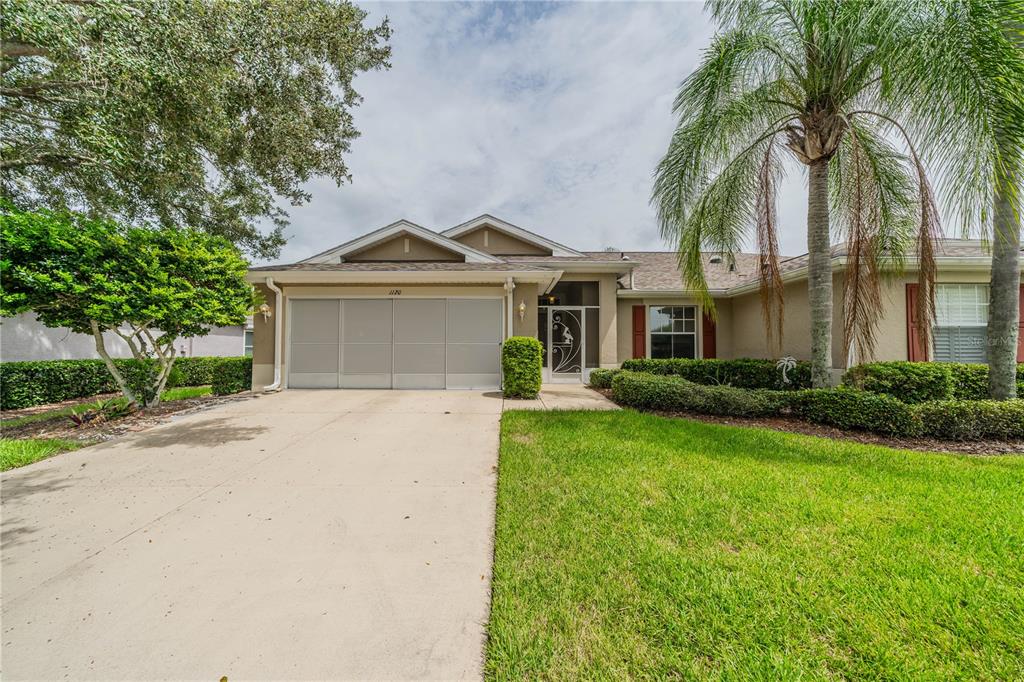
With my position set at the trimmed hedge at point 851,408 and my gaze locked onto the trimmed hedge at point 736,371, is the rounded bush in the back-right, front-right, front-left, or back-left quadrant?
front-left

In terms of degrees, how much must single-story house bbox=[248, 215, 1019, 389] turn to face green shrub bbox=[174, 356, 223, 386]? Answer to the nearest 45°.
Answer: approximately 90° to its right

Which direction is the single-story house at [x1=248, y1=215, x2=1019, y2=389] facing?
toward the camera

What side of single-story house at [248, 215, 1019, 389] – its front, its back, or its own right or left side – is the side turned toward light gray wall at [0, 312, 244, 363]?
right

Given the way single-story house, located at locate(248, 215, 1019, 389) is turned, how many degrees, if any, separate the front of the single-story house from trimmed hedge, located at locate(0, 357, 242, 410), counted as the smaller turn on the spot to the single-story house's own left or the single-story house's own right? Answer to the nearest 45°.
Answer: approximately 90° to the single-story house's own right
